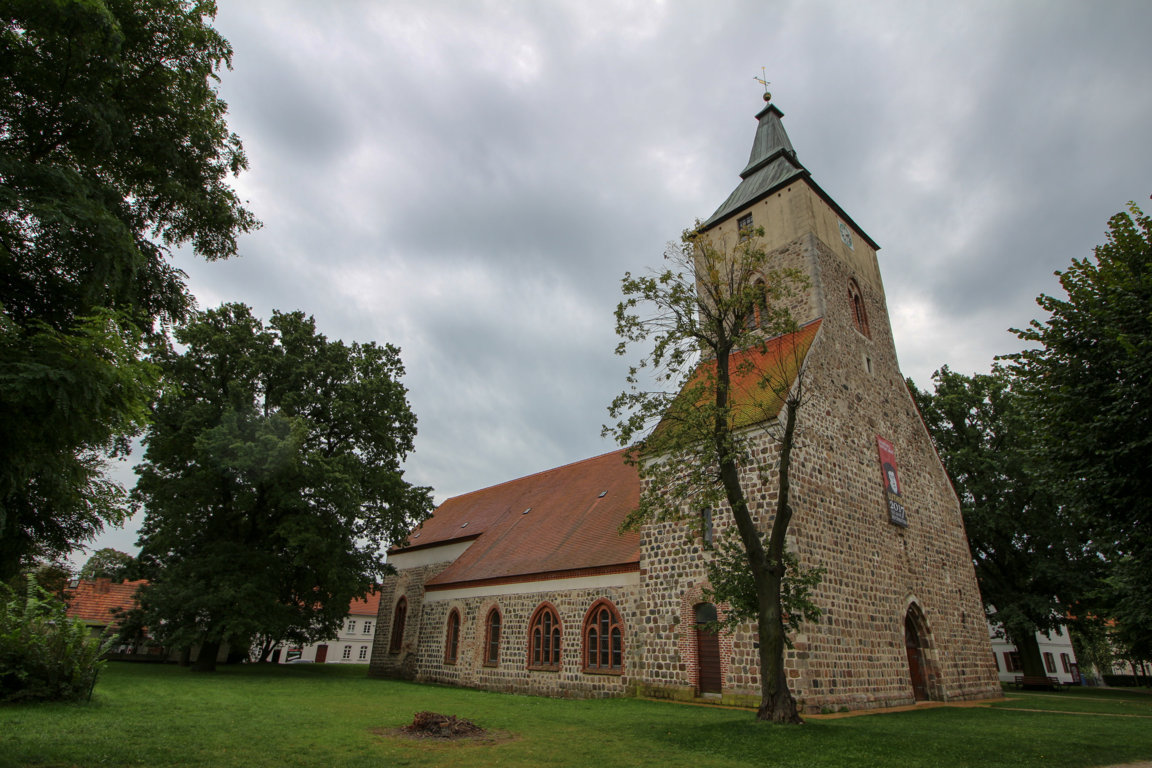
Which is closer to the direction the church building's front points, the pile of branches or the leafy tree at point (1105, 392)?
the leafy tree

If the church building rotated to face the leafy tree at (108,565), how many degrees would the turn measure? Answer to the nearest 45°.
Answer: approximately 135° to its right

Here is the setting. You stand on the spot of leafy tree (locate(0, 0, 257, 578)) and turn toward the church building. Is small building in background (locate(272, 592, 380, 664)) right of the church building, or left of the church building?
left

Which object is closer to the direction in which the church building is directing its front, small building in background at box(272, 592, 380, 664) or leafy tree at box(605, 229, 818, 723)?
the leafy tree

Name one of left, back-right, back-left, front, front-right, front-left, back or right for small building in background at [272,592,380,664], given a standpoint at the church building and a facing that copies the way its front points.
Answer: back

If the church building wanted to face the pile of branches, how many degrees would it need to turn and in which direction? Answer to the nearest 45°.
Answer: approximately 90° to its right

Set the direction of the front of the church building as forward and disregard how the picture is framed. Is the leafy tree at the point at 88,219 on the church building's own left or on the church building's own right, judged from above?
on the church building's own right

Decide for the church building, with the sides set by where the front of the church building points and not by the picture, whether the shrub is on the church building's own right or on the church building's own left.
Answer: on the church building's own right

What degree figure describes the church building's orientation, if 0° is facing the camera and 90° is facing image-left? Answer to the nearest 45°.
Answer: approximately 315°

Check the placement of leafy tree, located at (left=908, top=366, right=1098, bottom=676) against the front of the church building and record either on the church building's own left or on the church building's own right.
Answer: on the church building's own left

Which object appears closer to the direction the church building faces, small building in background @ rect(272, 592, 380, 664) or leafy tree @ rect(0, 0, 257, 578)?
the leafy tree
